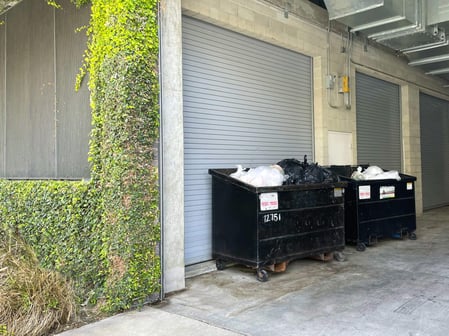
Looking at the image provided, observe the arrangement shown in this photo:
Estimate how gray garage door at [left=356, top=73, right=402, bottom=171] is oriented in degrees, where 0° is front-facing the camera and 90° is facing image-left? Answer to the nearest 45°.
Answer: approximately 315°

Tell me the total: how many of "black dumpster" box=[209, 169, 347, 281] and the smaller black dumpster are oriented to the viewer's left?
0

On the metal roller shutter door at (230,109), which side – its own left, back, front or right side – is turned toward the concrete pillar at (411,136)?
left

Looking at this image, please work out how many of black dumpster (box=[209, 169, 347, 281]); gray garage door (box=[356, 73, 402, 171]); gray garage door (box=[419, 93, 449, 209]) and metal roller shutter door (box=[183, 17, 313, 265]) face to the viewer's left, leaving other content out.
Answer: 0

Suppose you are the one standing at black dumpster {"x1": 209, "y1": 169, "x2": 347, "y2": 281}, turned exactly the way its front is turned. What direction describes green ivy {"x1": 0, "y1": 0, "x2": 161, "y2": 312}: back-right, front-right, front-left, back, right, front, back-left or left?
right

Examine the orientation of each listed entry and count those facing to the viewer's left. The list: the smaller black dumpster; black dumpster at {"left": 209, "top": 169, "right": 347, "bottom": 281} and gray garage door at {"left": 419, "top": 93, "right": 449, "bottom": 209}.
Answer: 0

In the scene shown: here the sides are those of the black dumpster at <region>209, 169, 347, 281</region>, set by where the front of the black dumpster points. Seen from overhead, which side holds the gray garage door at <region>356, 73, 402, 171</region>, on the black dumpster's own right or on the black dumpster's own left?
on the black dumpster's own left

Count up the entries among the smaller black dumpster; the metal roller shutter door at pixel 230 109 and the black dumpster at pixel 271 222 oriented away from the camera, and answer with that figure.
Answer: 0

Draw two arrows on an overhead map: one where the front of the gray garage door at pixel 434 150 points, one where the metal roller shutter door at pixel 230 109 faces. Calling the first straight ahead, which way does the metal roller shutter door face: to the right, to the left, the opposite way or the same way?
the same way

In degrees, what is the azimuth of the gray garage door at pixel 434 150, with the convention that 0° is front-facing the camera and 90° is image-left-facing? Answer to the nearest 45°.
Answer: approximately 315°

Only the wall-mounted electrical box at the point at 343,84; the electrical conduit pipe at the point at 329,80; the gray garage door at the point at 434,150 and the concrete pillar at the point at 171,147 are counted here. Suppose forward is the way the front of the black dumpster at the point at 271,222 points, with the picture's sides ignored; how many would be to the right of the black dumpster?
1

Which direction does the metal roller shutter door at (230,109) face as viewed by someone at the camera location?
facing the viewer and to the right of the viewer

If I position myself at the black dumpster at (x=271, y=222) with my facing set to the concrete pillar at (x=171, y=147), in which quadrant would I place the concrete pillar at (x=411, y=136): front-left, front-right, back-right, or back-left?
back-right

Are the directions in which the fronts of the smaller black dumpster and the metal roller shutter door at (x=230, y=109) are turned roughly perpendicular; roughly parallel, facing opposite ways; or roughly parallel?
roughly parallel

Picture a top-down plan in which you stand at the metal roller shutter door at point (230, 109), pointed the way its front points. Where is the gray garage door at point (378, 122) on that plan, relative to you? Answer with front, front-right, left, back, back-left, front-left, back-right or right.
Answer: left

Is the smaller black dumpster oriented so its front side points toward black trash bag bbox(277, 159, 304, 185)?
no

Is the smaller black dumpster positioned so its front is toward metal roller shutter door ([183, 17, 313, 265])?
no

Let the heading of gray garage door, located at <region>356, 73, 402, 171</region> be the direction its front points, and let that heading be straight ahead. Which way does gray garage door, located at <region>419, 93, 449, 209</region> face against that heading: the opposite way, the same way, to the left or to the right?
the same way

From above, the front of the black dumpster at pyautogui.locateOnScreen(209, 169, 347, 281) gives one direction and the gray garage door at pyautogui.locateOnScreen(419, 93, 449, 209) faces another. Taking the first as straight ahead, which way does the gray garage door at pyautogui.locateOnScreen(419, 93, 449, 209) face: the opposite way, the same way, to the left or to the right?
the same way

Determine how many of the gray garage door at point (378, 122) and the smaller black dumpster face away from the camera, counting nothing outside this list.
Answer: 0

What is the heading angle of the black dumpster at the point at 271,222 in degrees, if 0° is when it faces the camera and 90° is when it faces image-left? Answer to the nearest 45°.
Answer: approximately 315°
